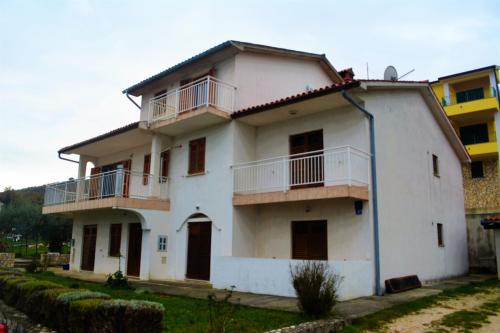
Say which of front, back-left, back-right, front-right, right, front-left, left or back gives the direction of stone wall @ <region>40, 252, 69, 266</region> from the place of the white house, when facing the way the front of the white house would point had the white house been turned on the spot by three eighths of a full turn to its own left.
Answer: back-left

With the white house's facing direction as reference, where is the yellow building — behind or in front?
behind

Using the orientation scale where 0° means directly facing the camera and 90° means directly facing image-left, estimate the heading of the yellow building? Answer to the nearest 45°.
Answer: approximately 45°

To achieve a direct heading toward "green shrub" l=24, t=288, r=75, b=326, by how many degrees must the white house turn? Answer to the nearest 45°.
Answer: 0° — it already faces it

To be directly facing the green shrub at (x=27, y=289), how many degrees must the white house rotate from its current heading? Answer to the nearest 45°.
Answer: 0° — it already faces it

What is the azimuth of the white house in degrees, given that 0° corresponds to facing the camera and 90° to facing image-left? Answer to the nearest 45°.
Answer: approximately 45°

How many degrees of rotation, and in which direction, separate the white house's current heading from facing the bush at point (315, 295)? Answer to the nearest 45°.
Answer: approximately 45° to its left
